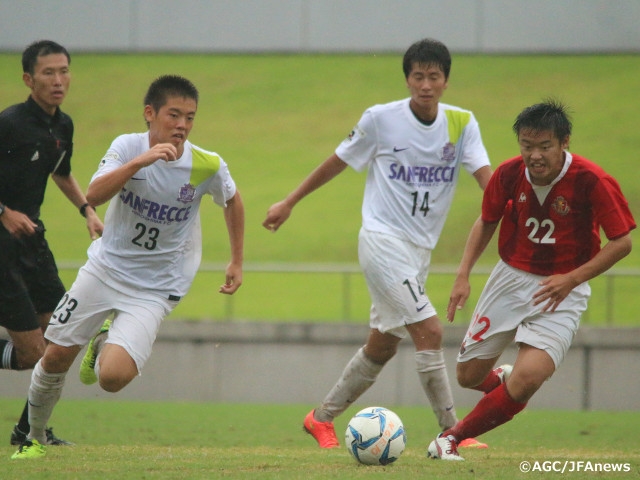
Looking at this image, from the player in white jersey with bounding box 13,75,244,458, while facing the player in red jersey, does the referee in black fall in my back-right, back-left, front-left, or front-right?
back-left

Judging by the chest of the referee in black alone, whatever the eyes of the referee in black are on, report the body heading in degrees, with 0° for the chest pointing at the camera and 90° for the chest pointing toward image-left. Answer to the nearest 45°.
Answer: approximately 315°

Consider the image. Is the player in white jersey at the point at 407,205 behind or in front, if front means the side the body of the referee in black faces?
in front

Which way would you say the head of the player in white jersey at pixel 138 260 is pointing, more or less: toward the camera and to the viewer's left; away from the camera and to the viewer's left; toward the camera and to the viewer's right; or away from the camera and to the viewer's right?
toward the camera and to the viewer's right

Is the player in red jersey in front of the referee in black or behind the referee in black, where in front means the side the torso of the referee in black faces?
in front

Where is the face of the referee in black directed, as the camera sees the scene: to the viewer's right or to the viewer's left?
to the viewer's right

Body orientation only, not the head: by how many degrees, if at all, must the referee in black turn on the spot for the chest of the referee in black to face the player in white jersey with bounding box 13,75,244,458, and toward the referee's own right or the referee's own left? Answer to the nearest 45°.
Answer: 0° — they already face them

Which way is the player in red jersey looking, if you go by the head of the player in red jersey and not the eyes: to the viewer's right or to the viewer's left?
to the viewer's left
